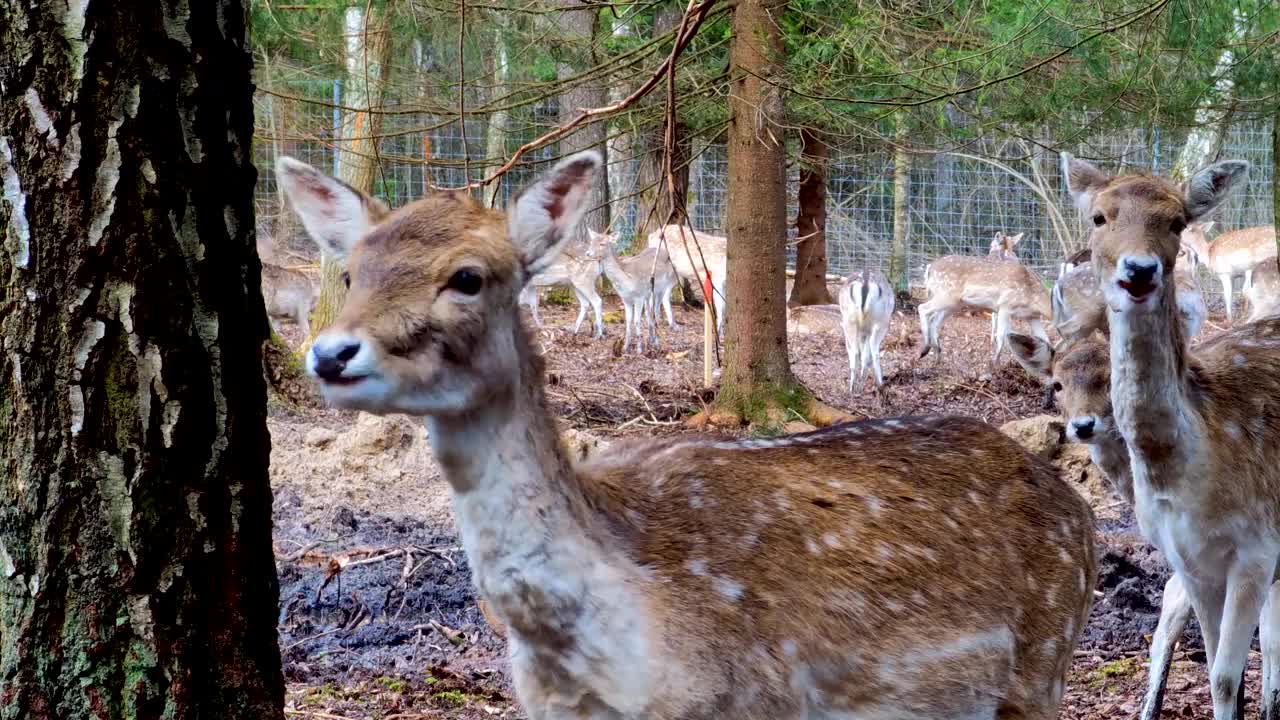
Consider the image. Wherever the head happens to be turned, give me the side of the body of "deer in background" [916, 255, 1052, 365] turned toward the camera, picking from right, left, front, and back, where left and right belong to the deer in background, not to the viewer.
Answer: right

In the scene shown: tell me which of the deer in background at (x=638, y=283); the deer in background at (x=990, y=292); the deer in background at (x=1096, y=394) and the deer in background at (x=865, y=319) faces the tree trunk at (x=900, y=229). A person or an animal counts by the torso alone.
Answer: the deer in background at (x=865, y=319)

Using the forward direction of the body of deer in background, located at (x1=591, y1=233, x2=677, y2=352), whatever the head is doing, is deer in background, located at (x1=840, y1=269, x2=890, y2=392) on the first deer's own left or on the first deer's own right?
on the first deer's own left

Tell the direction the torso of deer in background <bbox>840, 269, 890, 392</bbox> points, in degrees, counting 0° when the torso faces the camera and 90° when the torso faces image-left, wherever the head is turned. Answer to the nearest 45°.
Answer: approximately 180°

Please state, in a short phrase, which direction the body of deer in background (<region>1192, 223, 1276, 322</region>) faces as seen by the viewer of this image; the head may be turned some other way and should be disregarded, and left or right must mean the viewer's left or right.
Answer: facing to the left of the viewer

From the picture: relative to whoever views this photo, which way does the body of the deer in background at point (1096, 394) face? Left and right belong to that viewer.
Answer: facing the viewer and to the left of the viewer

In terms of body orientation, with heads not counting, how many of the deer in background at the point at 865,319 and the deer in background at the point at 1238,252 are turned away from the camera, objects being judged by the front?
1

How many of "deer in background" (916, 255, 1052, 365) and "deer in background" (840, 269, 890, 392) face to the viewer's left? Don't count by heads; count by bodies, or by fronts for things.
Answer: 0
